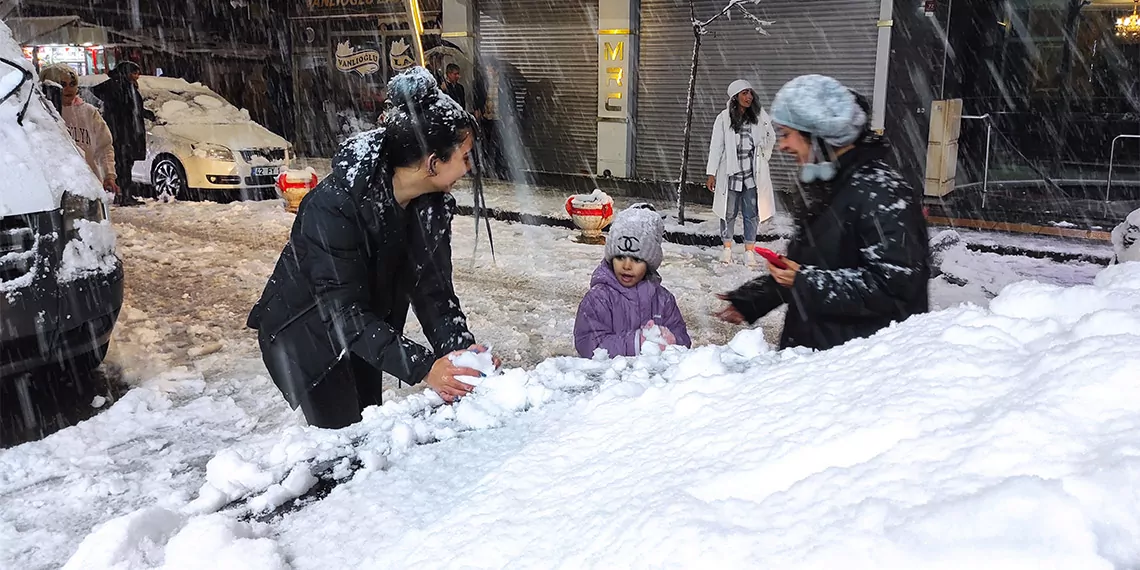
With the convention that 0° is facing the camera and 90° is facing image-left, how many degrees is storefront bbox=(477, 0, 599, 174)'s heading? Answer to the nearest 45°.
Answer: approximately 0°

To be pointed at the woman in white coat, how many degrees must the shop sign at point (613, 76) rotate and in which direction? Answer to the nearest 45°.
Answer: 0° — it already faces them

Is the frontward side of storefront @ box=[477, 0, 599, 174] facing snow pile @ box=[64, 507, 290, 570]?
yes

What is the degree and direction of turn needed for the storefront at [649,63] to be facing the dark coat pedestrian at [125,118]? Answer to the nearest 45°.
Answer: approximately 45° to its right

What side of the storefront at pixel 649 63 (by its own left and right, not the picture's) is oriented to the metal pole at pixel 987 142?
left

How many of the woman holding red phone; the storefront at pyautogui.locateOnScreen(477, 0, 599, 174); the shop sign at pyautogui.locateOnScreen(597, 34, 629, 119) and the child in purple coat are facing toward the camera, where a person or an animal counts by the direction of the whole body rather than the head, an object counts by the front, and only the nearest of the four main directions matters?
3

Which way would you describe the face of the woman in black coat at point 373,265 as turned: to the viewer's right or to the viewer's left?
to the viewer's right

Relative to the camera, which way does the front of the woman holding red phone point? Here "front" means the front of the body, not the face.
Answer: to the viewer's left

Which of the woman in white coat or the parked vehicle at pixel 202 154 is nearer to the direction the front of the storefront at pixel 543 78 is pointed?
the woman in white coat

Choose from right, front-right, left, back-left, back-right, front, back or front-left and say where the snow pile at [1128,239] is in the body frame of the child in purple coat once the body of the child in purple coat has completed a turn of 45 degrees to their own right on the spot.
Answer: back
